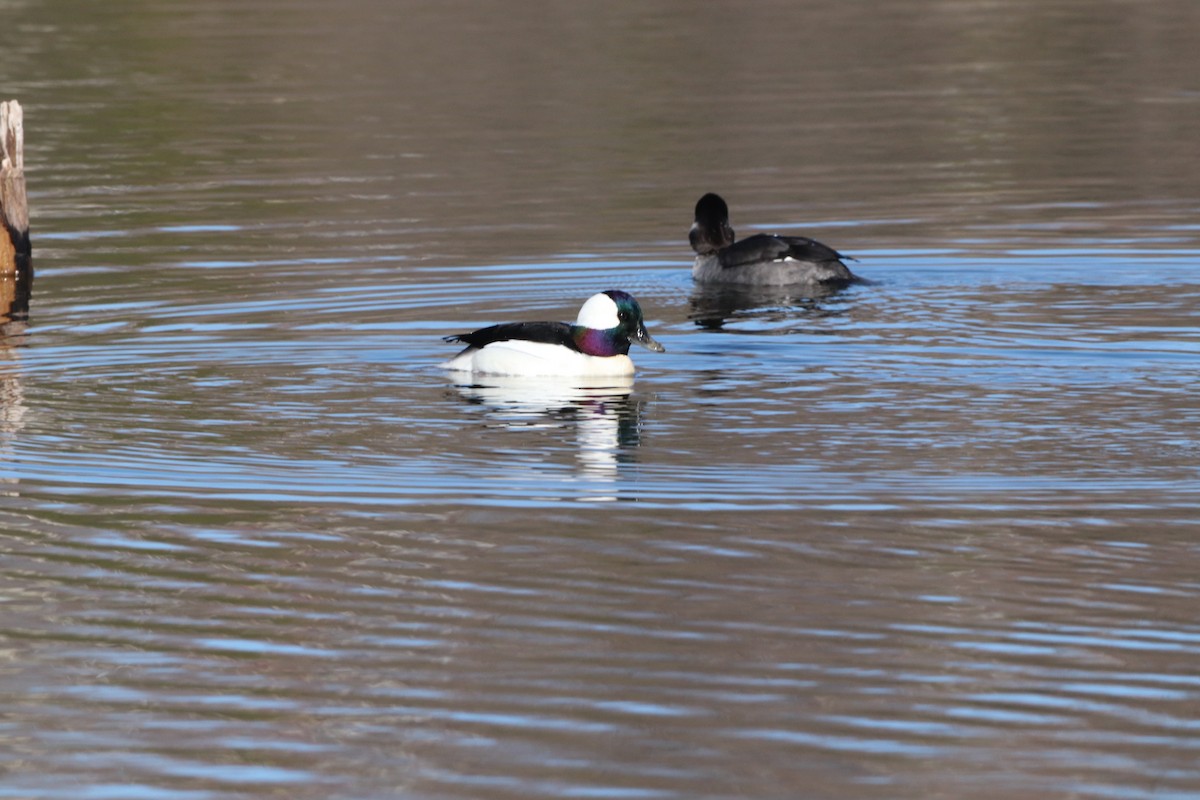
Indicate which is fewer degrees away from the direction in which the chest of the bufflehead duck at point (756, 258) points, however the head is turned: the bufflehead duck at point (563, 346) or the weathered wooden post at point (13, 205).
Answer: the weathered wooden post

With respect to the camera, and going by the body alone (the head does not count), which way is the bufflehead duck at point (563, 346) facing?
to the viewer's right

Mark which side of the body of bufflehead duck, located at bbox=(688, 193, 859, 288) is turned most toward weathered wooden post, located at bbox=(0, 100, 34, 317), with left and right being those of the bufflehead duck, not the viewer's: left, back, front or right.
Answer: front

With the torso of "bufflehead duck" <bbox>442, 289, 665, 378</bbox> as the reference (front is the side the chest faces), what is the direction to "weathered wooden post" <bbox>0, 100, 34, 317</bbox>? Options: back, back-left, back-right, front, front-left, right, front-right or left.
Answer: back-left

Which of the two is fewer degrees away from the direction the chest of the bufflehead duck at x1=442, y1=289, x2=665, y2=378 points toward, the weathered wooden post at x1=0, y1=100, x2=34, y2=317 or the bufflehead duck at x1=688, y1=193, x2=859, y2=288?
the bufflehead duck

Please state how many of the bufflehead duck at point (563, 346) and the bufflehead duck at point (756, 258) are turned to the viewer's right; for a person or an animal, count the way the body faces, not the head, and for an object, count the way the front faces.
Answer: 1

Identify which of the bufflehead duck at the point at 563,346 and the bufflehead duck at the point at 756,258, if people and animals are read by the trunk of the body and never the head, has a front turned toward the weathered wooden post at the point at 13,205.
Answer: the bufflehead duck at the point at 756,258

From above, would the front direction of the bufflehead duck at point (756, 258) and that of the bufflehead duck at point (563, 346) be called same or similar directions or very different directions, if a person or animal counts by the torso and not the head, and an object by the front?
very different directions

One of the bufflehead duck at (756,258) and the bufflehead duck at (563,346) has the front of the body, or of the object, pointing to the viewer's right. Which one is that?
the bufflehead duck at (563,346)

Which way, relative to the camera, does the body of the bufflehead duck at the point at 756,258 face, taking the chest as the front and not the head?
to the viewer's left
